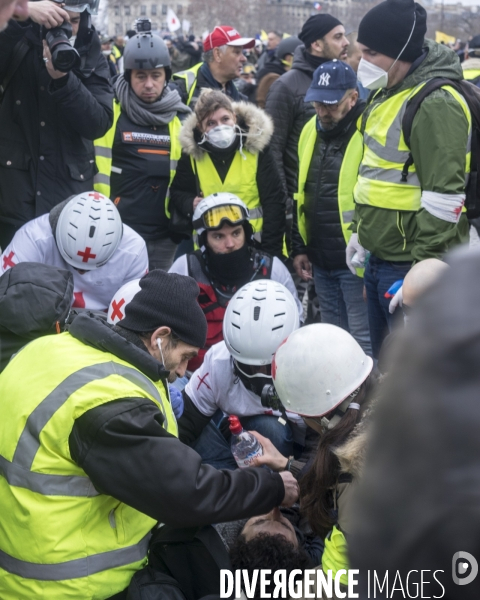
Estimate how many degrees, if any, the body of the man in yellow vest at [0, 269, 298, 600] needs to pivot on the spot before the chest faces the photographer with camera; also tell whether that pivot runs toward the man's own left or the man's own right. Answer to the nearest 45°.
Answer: approximately 90° to the man's own left

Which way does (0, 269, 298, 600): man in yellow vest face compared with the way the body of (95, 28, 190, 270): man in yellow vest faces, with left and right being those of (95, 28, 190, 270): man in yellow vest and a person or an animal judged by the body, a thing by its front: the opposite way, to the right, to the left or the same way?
to the left

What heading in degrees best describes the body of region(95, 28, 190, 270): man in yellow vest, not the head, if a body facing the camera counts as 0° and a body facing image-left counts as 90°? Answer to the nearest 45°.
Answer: approximately 0°

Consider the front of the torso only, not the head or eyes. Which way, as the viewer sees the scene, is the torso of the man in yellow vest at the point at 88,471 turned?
to the viewer's right

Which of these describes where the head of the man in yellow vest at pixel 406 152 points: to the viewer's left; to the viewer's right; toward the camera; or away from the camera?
to the viewer's left

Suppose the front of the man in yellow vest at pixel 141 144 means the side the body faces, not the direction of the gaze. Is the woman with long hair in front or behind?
in front

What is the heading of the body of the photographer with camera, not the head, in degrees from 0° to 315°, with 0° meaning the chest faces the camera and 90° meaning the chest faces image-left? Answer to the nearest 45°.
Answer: approximately 0°

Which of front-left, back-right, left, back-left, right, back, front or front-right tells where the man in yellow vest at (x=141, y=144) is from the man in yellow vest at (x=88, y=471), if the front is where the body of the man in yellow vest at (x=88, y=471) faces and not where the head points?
left

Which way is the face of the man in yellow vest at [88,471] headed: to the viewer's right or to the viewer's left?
to the viewer's right

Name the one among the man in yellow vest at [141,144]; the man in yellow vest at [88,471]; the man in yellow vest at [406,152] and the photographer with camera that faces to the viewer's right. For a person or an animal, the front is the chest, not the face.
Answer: the man in yellow vest at [88,471]

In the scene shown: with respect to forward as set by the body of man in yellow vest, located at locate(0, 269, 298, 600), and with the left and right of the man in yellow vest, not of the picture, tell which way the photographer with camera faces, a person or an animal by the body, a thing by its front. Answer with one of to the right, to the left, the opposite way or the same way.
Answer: to the right
